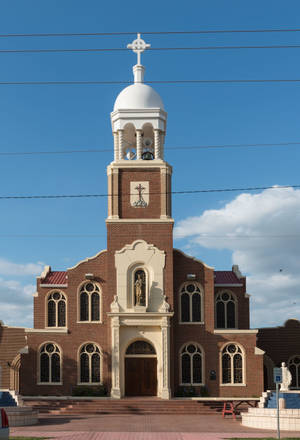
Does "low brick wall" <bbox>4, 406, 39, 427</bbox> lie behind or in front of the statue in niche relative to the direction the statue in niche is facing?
in front

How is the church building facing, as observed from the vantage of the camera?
facing the viewer

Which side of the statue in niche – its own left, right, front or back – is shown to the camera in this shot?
front

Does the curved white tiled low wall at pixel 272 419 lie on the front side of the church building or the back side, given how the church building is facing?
on the front side
